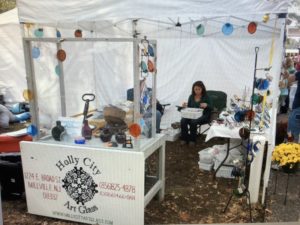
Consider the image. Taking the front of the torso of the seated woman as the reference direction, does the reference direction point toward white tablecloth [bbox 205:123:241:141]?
no

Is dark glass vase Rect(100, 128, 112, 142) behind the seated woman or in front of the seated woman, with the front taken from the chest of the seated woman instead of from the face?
in front

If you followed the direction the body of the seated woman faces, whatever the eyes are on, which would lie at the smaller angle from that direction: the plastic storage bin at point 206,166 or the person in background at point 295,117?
the plastic storage bin

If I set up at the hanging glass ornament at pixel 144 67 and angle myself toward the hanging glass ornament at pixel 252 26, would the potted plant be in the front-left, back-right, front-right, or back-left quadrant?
front-right

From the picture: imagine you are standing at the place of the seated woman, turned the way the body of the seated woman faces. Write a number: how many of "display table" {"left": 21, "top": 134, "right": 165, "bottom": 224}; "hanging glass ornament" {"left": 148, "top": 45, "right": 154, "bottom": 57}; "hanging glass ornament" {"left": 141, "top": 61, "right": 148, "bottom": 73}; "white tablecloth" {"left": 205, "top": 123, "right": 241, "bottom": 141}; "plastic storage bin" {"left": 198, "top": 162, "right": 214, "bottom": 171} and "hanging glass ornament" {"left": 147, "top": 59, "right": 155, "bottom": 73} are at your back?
0

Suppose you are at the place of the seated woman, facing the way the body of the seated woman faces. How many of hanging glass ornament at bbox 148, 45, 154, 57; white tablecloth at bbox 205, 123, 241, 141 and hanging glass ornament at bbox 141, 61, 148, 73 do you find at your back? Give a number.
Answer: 0

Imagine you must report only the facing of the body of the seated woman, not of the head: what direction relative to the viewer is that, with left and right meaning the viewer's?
facing the viewer and to the left of the viewer

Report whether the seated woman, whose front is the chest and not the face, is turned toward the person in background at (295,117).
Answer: no

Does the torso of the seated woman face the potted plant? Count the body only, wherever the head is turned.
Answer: no

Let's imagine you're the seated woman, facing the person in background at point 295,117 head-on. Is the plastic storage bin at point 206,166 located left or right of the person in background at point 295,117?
right

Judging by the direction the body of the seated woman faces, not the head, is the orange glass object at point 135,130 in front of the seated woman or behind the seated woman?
in front

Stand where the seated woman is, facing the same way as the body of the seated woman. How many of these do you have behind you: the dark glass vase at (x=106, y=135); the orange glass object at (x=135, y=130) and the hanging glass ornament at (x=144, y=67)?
0
